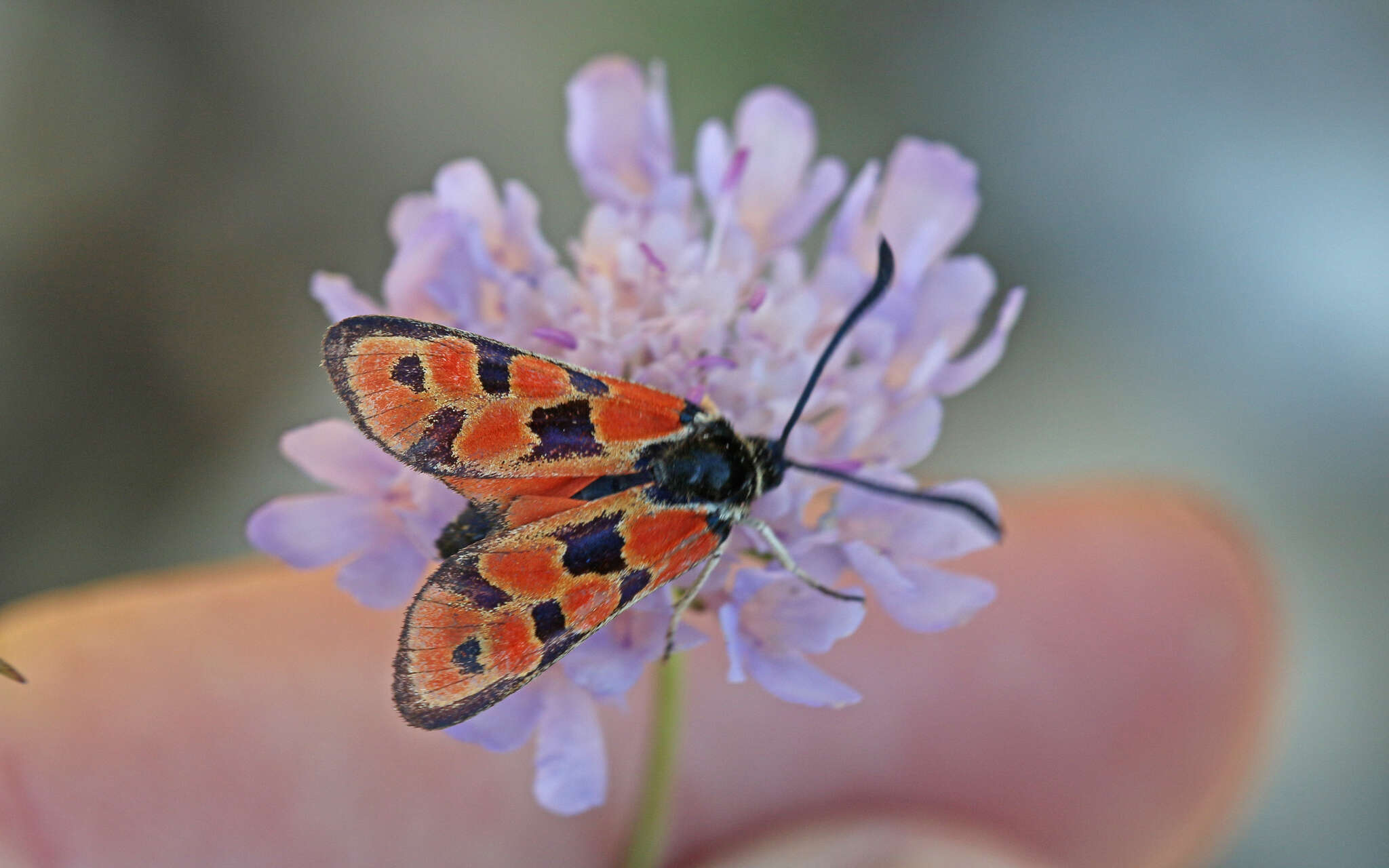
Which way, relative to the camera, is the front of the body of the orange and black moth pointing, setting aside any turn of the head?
to the viewer's right
